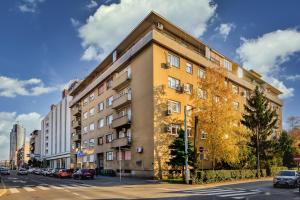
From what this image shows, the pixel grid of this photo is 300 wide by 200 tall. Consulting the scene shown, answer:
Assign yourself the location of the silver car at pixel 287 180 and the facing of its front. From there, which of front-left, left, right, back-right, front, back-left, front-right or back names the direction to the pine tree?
back-right

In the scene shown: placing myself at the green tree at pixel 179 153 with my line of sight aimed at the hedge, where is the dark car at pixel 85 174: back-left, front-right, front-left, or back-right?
back-left

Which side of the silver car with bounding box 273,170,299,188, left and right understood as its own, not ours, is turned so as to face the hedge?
right

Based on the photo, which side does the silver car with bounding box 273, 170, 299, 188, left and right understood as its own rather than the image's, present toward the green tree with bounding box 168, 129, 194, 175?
right

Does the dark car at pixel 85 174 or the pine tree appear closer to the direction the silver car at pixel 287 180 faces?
the dark car

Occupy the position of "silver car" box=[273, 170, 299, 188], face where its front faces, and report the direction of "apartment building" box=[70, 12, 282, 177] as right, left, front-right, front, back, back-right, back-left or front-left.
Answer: right

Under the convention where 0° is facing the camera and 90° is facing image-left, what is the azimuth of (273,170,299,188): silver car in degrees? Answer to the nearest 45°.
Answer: approximately 45°
